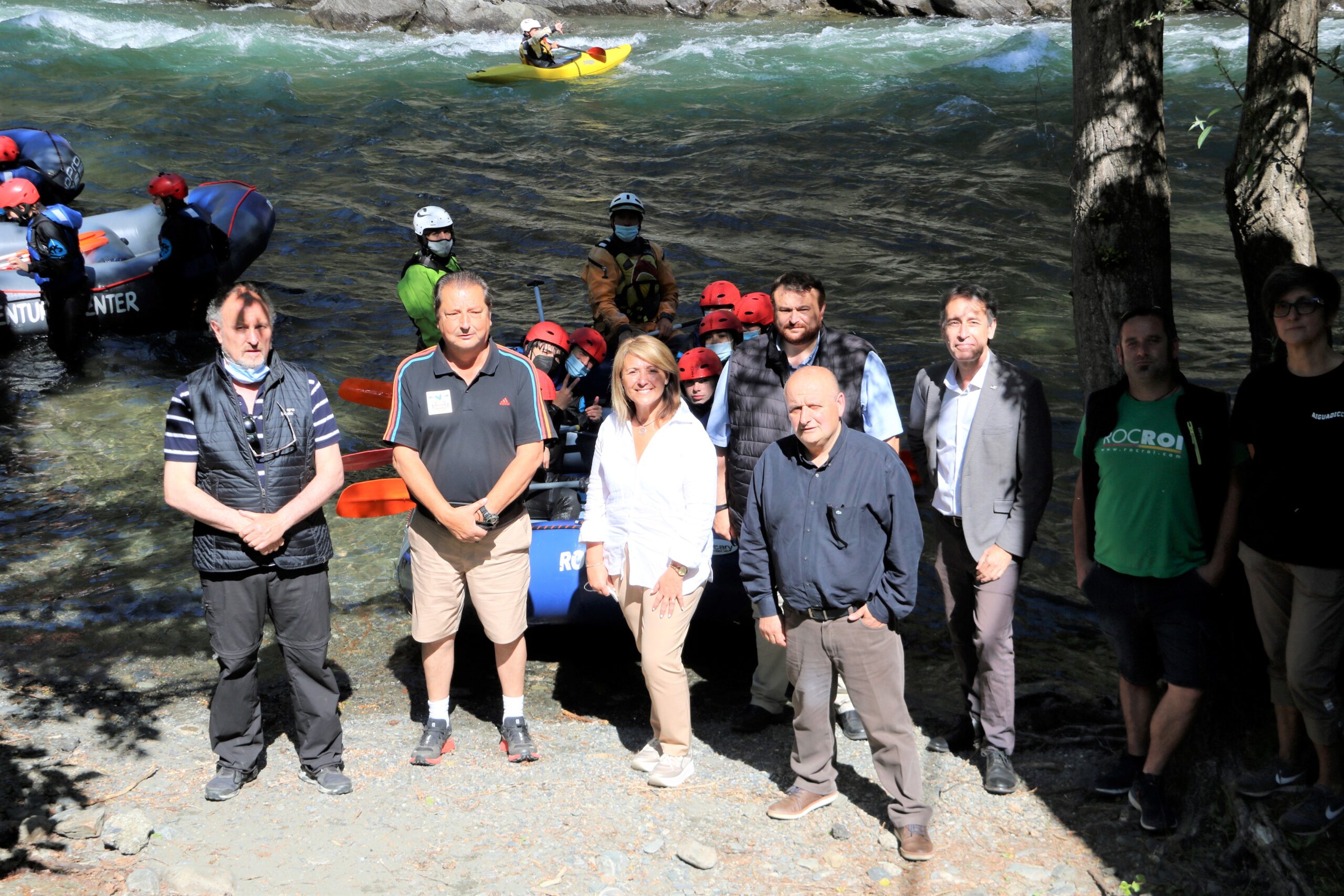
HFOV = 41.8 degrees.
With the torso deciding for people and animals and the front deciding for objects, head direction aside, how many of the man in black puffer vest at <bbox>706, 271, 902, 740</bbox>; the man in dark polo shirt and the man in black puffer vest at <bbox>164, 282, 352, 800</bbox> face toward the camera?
3

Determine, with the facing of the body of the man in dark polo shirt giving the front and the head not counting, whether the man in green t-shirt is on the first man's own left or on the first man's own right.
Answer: on the first man's own left

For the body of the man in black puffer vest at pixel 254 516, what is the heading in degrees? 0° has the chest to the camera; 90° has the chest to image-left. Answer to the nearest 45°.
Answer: approximately 0°

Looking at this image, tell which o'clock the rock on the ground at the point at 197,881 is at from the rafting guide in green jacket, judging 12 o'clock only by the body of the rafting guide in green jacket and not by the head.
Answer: The rock on the ground is roughly at 2 o'clock from the rafting guide in green jacket.

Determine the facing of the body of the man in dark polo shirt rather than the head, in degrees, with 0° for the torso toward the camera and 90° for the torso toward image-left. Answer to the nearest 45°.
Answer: approximately 0°

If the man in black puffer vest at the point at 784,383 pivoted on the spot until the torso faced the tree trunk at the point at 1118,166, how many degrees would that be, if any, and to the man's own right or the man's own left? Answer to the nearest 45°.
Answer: approximately 90° to the man's own left
